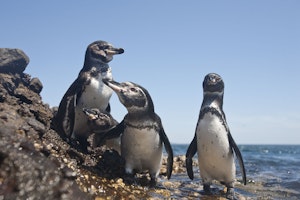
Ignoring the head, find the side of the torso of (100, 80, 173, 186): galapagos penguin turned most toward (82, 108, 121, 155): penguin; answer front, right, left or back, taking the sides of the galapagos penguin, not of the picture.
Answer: right

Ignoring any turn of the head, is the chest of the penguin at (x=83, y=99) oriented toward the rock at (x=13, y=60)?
no

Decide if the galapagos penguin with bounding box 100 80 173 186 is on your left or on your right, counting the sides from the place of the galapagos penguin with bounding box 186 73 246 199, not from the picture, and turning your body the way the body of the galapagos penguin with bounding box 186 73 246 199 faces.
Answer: on your right

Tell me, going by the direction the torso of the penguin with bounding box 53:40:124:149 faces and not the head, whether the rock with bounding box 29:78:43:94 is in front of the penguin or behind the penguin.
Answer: behind

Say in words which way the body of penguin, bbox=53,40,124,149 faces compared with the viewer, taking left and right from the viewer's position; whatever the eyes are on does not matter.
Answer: facing the viewer and to the right of the viewer

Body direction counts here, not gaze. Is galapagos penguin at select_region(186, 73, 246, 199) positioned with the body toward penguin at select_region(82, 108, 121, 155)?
no

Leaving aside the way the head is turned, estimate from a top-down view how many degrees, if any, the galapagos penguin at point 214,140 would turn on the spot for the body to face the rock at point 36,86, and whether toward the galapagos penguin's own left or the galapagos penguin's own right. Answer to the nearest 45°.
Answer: approximately 135° to the galapagos penguin's own right

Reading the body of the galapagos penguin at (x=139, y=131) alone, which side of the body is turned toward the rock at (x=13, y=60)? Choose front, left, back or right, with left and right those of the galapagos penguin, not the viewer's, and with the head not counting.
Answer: right

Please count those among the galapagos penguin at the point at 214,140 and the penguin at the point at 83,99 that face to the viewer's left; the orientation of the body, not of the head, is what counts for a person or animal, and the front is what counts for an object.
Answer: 0

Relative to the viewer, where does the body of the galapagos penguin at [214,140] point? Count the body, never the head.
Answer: toward the camera

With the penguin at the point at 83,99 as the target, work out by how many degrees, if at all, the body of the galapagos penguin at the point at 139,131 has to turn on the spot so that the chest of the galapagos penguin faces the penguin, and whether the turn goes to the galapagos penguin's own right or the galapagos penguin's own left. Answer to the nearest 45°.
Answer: approximately 90° to the galapagos penguin's own right

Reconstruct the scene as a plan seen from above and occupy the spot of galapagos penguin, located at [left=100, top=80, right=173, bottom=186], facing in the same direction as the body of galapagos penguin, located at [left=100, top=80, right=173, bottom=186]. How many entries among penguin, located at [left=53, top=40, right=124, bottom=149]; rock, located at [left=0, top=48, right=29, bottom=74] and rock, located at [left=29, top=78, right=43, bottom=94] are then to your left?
0

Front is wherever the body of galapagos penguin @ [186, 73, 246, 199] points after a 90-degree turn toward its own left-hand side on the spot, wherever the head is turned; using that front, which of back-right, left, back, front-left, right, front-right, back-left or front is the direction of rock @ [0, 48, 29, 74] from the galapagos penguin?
back-left

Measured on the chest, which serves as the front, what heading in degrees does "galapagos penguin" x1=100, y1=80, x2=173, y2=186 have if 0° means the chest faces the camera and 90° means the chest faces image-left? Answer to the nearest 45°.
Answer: approximately 45°

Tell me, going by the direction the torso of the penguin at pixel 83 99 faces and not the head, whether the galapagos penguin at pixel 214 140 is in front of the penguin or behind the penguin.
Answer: in front

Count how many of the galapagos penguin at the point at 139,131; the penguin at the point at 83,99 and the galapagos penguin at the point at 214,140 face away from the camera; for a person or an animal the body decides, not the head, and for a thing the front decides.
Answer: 0
